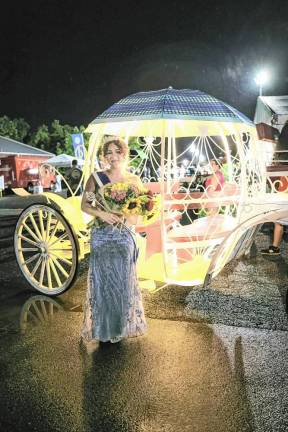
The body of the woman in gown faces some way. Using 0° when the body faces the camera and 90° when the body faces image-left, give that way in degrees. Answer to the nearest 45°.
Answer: approximately 0°

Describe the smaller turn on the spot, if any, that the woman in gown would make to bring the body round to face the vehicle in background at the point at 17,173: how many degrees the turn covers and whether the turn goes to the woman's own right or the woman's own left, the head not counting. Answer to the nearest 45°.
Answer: approximately 180°
